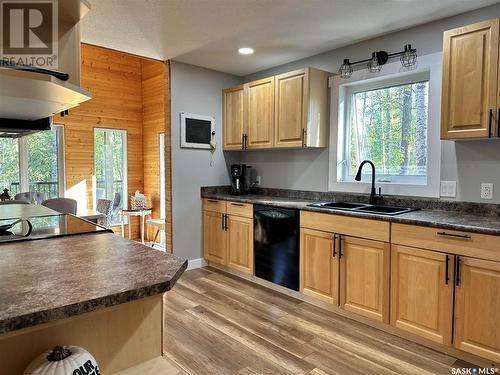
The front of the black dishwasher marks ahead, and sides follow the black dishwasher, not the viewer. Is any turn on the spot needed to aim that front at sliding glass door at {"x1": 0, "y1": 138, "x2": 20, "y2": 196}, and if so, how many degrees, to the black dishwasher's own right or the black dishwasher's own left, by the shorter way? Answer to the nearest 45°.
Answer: approximately 45° to the black dishwasher's own right

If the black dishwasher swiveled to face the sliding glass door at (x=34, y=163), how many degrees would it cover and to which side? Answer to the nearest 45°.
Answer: approximately 90° to its right

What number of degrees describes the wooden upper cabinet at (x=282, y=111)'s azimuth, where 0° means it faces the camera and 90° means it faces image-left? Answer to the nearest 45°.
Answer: approximately 45°

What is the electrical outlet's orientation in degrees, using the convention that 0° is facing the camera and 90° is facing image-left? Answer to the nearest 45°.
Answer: approximately 0°

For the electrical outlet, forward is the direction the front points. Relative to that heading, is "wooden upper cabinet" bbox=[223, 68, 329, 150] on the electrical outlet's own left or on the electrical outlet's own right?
on the electrical outlet's own right

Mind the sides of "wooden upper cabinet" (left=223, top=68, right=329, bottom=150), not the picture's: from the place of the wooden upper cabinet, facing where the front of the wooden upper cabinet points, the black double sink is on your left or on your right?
on your left

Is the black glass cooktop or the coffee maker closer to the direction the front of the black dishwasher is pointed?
the black glass cooktop

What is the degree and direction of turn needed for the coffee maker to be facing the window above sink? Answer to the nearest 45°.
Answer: approximately 90° to its left

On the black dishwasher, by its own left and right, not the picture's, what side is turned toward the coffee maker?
right
